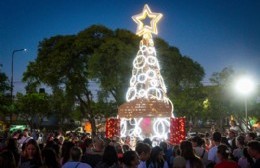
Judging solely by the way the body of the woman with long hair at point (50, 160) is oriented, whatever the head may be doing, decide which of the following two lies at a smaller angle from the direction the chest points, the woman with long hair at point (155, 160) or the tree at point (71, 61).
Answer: the tree

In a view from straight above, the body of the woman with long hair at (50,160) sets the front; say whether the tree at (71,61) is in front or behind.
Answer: in front

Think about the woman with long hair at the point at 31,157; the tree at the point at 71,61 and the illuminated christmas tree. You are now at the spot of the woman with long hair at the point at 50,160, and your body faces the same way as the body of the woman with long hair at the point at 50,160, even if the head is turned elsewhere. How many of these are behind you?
0

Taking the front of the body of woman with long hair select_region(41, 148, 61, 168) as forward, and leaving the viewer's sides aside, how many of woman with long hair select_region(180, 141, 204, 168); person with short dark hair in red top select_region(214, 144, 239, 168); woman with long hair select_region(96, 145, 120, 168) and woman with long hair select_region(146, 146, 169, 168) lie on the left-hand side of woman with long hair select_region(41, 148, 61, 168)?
0

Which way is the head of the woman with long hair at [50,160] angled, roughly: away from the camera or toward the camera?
away from the camera

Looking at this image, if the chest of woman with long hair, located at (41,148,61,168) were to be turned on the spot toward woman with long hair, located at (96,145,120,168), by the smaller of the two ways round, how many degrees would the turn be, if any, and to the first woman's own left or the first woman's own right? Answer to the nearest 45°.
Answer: approximately 90° to the first woman's own right

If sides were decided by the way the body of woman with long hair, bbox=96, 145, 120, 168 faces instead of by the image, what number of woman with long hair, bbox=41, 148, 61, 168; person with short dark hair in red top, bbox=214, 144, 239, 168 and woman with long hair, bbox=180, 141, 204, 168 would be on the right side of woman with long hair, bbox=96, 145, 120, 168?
2

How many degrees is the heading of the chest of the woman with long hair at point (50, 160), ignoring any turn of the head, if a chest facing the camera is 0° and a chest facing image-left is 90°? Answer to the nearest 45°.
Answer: approximately 180°

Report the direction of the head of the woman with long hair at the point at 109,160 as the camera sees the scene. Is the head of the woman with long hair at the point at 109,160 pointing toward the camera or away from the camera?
away from the camera

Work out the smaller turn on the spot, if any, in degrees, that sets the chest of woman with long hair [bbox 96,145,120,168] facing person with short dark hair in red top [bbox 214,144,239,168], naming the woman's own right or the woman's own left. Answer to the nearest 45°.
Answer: approximately 90° to the woman's own right

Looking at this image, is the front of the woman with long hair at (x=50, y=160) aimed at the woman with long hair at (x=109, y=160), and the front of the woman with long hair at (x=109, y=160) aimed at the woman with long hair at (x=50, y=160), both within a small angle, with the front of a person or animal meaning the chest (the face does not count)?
no

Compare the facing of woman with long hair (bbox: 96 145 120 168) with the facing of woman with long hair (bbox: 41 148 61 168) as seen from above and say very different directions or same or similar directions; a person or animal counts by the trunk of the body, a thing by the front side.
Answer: same or similar directions

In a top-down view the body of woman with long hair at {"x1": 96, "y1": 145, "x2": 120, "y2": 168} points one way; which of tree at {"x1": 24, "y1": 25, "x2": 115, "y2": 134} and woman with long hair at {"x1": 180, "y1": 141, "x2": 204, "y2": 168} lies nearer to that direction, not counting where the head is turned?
the tree

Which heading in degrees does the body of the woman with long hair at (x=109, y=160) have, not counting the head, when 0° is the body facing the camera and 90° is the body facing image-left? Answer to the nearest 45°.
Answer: approximately 180°

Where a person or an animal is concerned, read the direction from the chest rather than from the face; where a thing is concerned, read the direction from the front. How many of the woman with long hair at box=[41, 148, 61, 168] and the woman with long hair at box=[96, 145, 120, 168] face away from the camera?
2

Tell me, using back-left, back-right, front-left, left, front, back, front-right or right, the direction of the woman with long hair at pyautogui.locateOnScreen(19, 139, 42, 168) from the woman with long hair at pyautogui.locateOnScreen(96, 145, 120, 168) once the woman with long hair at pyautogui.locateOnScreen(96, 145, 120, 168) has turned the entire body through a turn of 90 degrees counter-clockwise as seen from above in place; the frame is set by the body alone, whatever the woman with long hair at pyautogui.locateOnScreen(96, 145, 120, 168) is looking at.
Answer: front

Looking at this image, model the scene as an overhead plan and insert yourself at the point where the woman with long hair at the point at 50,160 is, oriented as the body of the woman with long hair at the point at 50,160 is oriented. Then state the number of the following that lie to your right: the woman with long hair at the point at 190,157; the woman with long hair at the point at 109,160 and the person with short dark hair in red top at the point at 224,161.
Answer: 3
